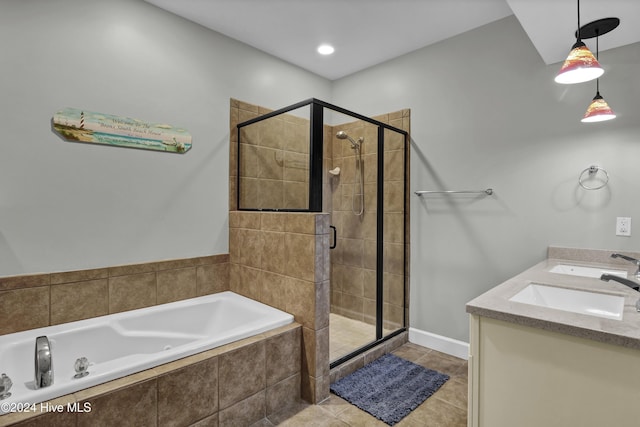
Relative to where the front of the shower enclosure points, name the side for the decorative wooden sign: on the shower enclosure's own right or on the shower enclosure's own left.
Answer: on the shower enclosure's own right

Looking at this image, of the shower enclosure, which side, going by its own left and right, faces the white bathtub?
right

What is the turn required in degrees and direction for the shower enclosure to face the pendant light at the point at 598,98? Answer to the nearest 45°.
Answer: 0° — it already faces it

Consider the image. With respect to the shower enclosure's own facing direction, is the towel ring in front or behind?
in front

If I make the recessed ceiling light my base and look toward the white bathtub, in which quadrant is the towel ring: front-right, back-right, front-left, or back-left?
back-left

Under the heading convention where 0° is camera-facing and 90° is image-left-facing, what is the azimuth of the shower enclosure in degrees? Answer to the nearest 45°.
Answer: approximately 315°
